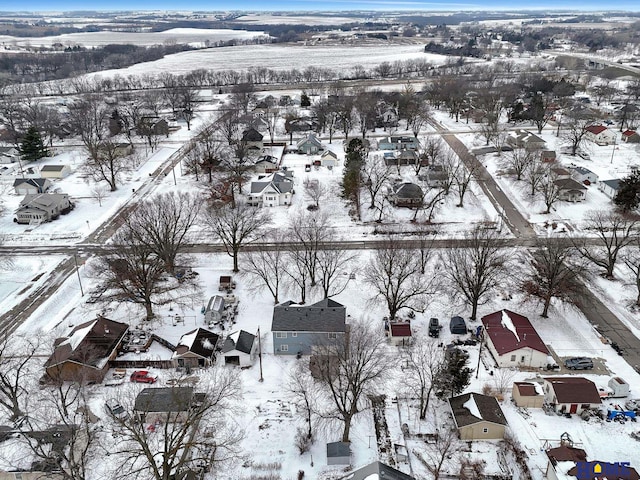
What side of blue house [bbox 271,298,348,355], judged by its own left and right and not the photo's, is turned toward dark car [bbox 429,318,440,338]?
right

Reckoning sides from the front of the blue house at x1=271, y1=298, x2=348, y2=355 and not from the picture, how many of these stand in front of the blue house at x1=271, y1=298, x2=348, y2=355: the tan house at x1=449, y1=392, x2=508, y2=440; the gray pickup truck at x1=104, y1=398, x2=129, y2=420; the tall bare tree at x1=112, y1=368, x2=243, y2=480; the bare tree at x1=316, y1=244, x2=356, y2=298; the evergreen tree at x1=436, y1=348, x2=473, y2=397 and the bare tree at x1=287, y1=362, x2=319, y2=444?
1

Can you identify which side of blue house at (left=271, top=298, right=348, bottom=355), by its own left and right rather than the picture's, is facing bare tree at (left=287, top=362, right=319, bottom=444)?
back

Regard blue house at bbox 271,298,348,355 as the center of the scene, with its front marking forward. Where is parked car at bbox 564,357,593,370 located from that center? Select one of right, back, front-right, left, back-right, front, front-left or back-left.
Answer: right

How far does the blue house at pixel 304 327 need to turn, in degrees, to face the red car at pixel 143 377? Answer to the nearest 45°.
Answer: approximately 90° to its left

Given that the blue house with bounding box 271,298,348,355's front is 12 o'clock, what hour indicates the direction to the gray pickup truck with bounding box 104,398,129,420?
The gray pickup truck is roughly at 8 o'clock from the blue house.

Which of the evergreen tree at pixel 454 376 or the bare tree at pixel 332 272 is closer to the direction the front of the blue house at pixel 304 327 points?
the bare tree

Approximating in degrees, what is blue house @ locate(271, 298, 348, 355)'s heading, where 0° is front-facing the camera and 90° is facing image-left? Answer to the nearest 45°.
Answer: approximately 180°

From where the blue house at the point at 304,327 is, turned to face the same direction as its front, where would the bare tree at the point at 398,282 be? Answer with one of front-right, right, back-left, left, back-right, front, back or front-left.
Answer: front-right

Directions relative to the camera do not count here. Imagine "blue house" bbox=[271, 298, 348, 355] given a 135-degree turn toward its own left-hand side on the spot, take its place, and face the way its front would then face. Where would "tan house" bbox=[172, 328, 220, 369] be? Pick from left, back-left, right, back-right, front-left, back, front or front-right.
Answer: front-right

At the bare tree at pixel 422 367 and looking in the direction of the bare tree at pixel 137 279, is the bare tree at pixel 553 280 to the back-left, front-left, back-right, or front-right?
back-right

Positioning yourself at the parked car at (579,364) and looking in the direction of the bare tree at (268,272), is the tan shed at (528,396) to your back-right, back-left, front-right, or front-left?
front-left

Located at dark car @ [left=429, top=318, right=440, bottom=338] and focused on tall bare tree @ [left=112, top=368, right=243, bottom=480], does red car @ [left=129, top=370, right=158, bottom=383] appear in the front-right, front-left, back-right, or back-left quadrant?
front-right

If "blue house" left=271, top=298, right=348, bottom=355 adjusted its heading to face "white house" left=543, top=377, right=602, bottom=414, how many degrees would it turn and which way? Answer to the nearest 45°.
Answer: approximately 135° to its right

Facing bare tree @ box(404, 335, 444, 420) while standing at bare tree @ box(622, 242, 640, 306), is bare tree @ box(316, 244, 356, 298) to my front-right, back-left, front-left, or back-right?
front-right

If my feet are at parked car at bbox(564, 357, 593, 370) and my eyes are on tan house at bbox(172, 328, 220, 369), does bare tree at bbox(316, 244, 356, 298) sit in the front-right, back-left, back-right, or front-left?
front-right

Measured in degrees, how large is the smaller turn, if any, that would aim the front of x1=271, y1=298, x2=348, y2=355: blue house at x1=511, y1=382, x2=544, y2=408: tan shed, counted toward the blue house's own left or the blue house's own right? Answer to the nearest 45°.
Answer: approximately 135° to the blue house's own right

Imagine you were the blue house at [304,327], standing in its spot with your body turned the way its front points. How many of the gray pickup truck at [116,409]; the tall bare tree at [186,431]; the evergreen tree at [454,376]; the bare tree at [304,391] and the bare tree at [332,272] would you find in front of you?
1

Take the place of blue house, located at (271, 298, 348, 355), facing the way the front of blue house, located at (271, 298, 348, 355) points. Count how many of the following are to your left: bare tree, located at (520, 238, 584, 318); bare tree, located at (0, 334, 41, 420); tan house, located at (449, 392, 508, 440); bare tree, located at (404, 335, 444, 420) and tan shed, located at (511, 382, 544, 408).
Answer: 1

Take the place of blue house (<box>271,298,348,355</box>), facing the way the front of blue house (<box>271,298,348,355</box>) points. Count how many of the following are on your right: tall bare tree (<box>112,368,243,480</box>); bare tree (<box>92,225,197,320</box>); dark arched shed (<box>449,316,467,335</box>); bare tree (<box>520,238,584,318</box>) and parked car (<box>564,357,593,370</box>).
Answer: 3
